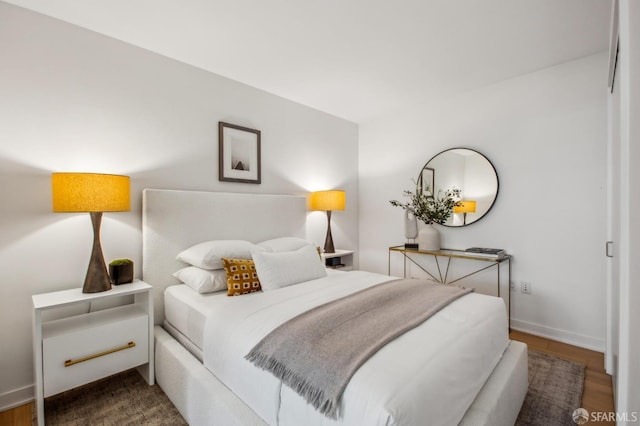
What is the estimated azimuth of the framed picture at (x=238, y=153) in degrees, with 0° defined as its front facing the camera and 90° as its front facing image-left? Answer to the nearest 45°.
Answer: approximately 315°

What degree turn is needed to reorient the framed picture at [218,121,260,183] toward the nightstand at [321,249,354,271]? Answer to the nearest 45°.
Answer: approximately 45° to its left

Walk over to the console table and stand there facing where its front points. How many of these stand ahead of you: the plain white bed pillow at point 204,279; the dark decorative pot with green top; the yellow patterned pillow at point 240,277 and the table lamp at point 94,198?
4

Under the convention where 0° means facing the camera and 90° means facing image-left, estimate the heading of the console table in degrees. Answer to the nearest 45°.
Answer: approximately 45°

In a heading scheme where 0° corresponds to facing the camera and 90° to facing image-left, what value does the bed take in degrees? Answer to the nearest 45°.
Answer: approximately 315°

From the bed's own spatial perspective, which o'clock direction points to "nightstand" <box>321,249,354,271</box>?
The nightstand is roughly at 8 o'clock from the bed.

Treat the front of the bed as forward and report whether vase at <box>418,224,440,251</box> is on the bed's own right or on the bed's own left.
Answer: on the bed's own left
